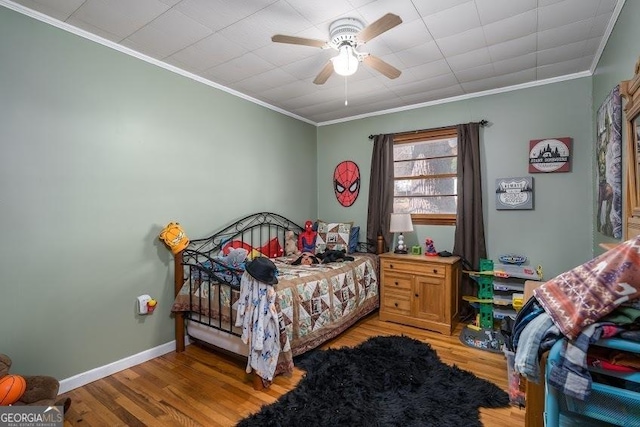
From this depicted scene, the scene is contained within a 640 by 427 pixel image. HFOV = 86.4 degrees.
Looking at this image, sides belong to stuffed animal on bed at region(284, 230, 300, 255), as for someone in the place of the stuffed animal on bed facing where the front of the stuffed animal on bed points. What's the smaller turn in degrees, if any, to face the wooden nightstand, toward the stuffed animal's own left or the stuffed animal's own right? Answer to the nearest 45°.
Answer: approximately 45° to the stuffed animal's own left

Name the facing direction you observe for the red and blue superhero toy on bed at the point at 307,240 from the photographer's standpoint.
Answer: facing the viewer

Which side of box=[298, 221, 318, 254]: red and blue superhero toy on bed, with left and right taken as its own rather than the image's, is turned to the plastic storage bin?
front

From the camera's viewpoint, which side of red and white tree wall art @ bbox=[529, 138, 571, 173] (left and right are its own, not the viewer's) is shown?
front

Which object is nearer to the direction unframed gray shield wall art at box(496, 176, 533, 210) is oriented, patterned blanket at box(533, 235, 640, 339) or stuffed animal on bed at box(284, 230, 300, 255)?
the patterned blanket

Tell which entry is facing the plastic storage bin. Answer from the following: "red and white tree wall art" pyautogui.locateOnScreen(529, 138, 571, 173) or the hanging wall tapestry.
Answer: the red and white tree wall art

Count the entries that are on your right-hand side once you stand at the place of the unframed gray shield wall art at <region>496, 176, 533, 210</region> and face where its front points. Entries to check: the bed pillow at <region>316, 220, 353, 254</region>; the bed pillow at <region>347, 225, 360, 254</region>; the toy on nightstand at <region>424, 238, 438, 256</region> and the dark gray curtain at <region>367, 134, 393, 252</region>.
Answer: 4

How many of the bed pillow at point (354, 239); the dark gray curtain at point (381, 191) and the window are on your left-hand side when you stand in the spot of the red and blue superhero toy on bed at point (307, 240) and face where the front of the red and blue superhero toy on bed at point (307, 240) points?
3

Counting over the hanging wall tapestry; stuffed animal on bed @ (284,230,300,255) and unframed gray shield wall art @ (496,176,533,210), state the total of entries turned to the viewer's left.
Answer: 1

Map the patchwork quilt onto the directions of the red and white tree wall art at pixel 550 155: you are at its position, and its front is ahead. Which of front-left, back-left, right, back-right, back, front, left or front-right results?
front-right

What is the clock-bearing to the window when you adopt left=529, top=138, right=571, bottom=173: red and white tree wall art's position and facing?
The window is roughly at 3 o'clock from the red and white tree wall art.

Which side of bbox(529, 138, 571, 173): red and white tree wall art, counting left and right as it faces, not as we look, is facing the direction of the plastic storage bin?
front
